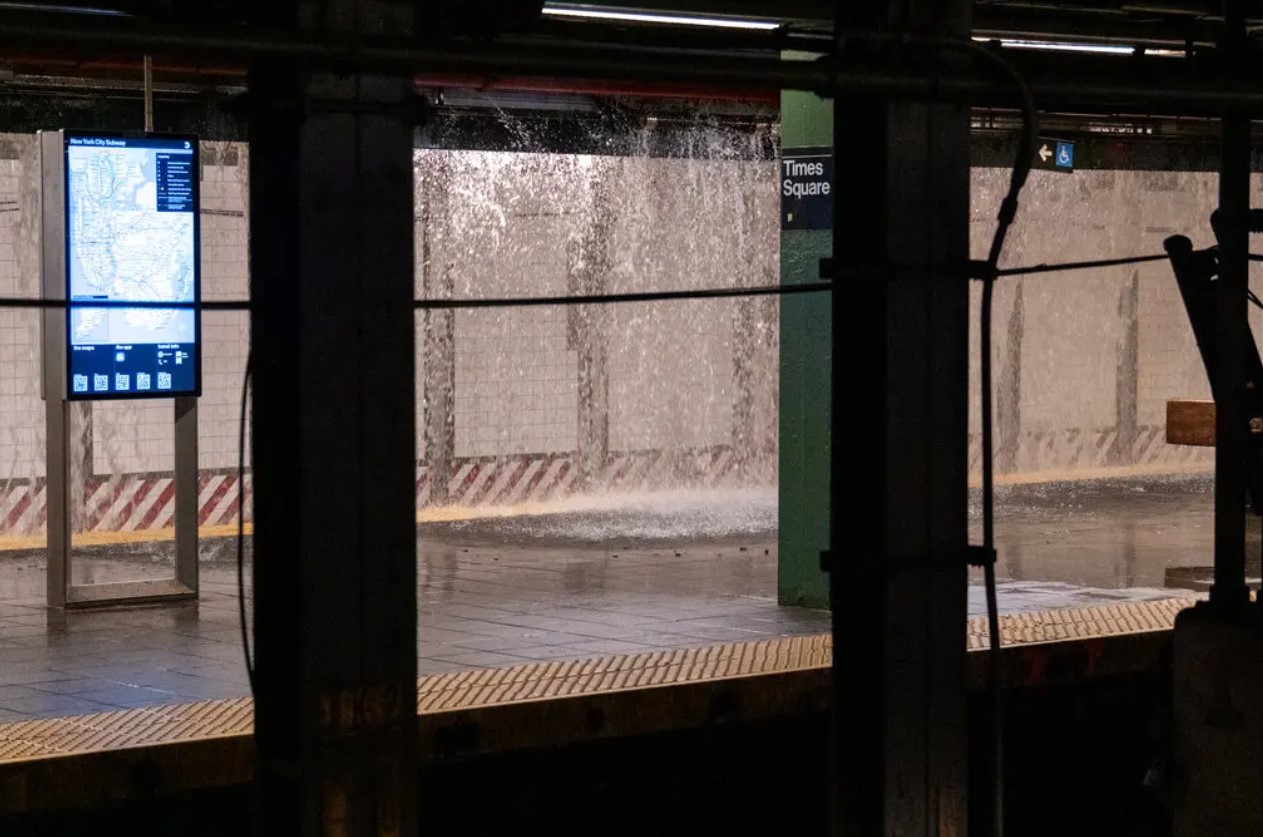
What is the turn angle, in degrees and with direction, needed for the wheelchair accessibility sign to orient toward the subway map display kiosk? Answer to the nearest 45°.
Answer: approximately 45° to its right

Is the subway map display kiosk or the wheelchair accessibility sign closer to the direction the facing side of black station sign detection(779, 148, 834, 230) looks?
the subway map display kiosk

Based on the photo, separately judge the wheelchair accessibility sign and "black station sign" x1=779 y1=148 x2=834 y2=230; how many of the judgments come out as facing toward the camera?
2

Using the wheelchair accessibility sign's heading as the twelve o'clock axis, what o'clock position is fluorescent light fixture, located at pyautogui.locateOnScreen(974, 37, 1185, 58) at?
The fluorescent light fixture is roughly at 12 o'clock from the wheelchair accessibility sign.

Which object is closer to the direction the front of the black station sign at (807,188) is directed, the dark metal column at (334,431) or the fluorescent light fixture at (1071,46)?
the dark metal column

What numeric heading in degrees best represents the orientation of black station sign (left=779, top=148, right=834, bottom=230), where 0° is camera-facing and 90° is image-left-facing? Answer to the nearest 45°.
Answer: approximately 0°

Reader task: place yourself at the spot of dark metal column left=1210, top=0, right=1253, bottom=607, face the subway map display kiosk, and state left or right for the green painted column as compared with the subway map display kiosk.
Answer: right

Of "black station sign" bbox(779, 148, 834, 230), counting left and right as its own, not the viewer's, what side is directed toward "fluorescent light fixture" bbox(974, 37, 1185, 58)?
left

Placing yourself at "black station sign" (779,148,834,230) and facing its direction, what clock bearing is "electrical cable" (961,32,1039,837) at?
The electrical cable is roughly at 12 o'clock from the black station sign.
